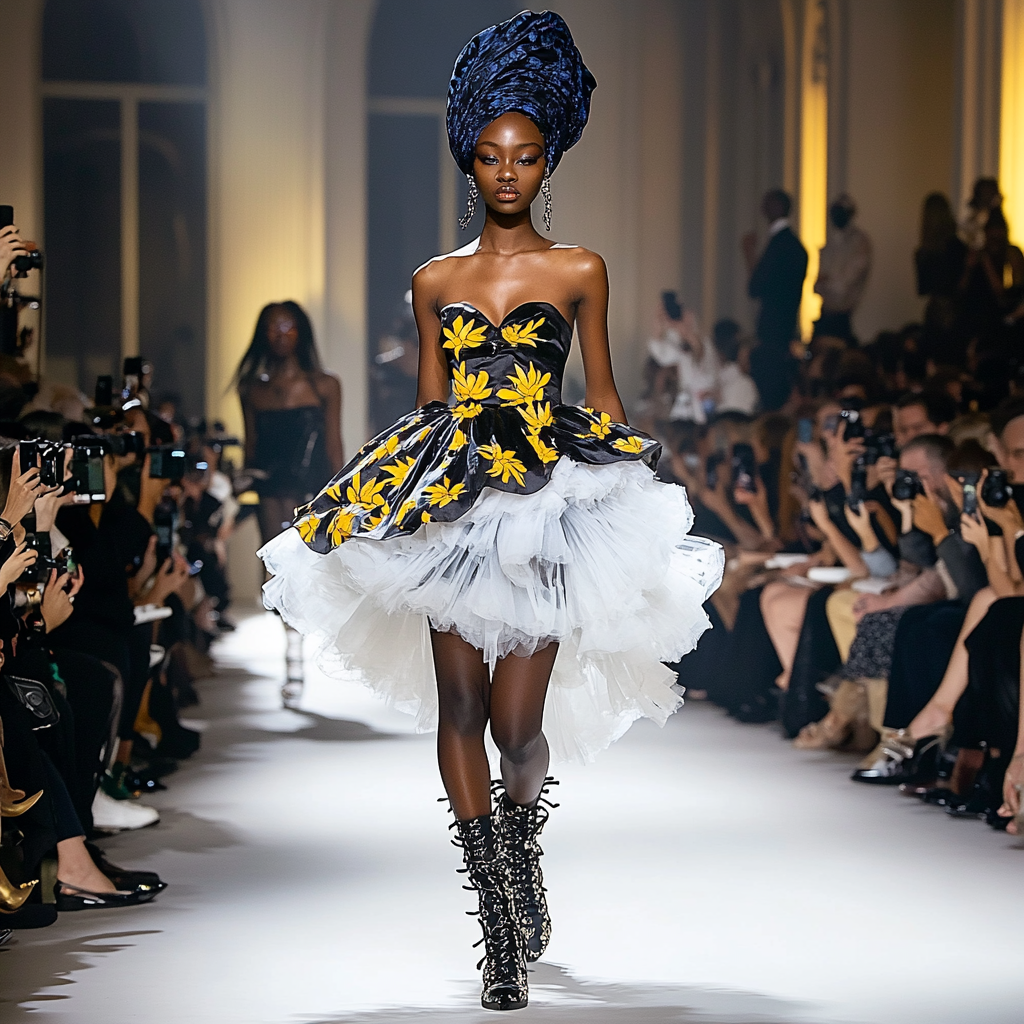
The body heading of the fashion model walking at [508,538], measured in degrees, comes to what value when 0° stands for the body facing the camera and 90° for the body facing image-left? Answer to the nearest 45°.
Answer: approximately 0°

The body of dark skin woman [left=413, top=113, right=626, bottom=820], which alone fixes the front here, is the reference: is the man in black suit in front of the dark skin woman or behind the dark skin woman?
behind

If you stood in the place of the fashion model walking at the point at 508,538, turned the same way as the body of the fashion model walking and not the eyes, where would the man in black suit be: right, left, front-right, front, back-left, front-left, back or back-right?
back

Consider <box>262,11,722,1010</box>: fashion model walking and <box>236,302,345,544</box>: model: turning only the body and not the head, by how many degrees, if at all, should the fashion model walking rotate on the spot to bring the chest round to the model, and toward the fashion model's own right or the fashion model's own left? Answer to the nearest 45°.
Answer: approximately 180°

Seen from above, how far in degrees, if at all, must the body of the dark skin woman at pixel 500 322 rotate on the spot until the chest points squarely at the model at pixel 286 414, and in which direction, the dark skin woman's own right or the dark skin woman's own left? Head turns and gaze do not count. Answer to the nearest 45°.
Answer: approximately 180°

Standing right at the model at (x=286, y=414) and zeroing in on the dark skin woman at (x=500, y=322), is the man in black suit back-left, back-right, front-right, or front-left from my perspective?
back-left
